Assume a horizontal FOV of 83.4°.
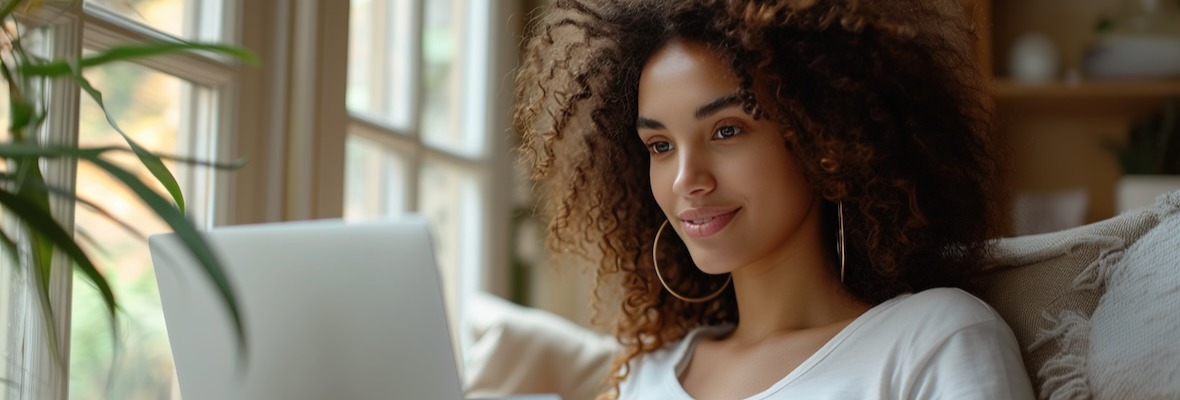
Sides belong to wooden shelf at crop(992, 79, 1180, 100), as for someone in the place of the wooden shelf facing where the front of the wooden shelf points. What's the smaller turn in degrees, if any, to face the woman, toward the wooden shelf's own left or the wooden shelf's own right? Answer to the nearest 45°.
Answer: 0° — it already faces them

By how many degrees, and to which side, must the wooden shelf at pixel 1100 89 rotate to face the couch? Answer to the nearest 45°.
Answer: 0° — it already faces it

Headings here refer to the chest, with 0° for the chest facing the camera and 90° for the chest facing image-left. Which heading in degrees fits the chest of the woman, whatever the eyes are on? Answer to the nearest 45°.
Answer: approximately 45°

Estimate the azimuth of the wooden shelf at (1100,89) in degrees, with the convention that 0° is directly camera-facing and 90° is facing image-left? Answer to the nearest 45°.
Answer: approximately 0°

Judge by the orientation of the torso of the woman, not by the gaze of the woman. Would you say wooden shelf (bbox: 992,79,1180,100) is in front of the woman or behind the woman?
behind
